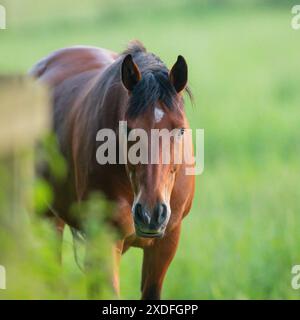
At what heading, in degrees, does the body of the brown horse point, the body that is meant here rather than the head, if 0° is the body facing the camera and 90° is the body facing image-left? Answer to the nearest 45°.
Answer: approximately 315°
